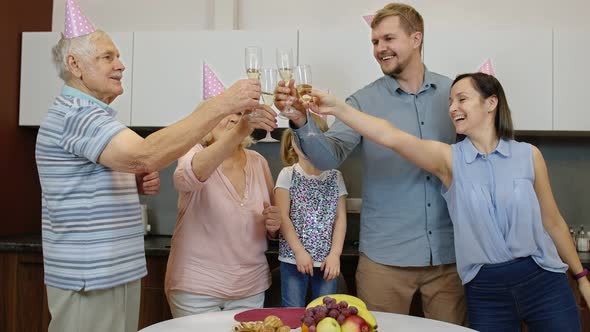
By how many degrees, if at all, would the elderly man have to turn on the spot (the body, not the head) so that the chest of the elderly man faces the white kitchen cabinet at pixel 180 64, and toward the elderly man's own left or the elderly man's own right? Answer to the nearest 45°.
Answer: approximately 90° to the elderly man's own left

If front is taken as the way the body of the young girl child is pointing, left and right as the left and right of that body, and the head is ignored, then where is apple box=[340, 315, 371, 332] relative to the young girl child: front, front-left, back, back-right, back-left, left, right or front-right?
front

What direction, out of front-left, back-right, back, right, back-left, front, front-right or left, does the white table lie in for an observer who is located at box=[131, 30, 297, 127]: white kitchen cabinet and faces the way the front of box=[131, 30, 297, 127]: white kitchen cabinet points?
front

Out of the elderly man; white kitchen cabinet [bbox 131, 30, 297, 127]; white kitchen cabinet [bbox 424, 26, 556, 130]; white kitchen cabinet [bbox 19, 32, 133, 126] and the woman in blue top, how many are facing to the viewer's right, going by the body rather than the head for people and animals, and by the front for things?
1

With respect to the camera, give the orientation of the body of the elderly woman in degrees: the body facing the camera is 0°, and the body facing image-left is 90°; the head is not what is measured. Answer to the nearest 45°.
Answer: approximately 315°

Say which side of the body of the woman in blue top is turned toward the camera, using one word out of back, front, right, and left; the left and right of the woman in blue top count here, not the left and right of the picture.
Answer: front

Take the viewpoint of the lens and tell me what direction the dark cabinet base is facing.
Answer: facing the viewer

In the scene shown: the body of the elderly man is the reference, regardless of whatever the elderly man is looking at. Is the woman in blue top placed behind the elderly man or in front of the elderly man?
in front

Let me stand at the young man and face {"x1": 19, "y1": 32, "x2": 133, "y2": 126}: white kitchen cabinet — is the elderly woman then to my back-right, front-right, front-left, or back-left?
front-left

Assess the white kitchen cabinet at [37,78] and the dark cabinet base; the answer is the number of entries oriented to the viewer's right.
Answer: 0

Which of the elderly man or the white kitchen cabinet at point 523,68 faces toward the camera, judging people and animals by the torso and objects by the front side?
the white kitchen cabinet

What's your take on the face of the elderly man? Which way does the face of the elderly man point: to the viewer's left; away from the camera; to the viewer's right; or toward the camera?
to the viewer's right

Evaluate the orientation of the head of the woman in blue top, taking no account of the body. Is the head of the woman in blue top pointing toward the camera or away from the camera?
toward the camera

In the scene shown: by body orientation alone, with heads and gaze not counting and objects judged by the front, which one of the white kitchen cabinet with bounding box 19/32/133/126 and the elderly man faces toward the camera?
the white kitchen cabinet
